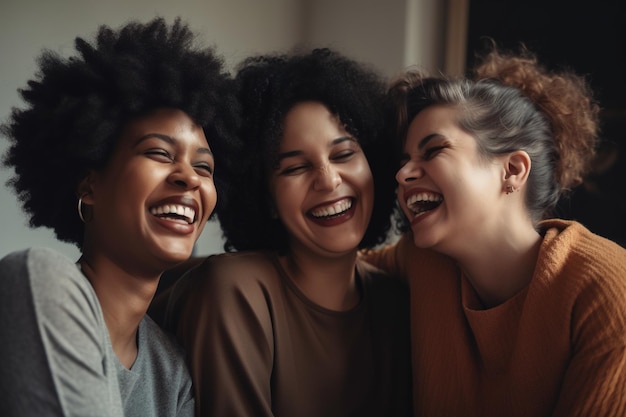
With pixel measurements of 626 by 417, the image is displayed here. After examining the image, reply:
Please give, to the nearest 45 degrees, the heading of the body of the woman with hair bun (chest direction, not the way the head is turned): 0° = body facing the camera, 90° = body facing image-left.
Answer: approximately 45°

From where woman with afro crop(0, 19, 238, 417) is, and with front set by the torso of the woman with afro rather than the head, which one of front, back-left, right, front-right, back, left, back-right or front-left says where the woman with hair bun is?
front-left

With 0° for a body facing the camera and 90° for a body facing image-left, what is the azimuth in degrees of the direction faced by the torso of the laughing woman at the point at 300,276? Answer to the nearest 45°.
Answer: approximately 315°
